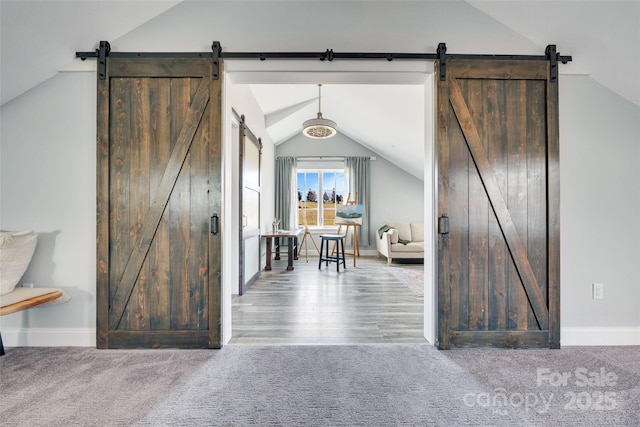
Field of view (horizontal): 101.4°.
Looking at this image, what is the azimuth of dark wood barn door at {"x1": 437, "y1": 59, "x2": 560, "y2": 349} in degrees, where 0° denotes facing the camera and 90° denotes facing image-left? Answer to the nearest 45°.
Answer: approximately 0°

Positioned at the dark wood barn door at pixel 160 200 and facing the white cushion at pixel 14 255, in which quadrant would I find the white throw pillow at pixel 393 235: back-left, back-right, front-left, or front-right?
back-right

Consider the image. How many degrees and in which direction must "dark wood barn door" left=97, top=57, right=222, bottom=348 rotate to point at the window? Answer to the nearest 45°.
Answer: approximately 135° to its left

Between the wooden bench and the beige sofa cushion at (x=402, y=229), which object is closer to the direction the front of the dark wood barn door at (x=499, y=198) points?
the wooden bench

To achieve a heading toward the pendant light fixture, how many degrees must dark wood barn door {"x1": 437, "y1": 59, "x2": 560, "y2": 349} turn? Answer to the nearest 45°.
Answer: approximately 135° to its right

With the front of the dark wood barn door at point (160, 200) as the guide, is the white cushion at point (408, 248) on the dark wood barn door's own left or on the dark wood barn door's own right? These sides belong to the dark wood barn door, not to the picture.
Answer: on the dark wood barn door's own left

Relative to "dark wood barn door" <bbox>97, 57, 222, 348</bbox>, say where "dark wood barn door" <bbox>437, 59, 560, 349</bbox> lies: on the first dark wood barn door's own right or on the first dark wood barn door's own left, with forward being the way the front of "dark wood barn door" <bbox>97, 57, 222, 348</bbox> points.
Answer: on the first dark wood barn door's own left

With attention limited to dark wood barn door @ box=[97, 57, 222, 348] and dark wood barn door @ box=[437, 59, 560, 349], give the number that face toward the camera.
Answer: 2

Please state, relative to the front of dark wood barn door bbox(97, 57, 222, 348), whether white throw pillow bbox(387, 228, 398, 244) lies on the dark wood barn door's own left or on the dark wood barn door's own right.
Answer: on the dark wood barn door's own left

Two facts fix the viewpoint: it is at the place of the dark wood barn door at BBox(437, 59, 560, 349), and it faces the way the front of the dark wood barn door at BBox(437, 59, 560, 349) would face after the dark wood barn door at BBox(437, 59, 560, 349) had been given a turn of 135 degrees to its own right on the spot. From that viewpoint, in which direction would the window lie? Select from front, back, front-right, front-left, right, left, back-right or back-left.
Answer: front

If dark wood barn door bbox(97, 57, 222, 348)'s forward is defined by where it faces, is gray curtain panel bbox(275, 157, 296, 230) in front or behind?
behind
